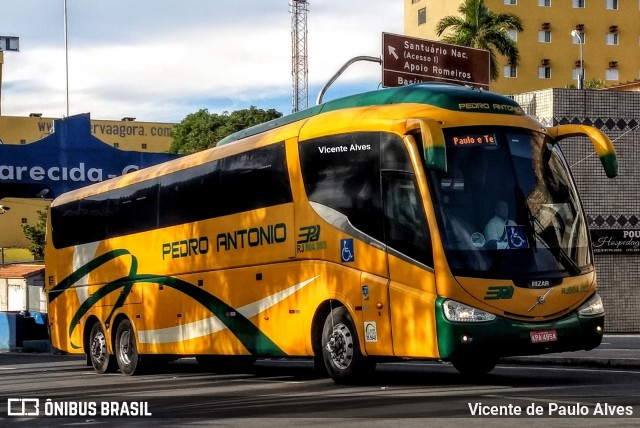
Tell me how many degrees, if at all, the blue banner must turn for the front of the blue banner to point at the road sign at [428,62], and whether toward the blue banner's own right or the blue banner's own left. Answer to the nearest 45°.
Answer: approximately 90° to the blue banner's own left

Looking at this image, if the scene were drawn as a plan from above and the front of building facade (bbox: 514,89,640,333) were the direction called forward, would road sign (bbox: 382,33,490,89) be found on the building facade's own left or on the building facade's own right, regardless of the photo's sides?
on the building facade's own right

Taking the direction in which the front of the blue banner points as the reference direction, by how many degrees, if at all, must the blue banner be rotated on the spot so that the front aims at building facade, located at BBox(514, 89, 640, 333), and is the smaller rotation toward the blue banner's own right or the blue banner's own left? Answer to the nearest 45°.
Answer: approximately 90° to the blue banner's own left

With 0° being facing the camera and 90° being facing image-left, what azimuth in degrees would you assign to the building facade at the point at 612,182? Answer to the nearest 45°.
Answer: approximately 0°

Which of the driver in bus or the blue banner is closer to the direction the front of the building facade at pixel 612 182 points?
the driver in bus

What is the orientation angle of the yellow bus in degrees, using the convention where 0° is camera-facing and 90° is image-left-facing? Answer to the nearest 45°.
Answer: approximately 315°

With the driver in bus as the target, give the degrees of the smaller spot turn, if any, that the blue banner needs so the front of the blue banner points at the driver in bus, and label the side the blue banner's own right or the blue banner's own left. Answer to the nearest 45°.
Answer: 0° — it already faces them

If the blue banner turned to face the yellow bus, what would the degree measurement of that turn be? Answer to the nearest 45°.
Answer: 0° — it already faces it
